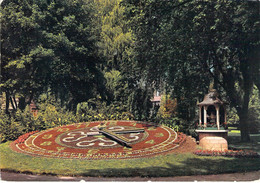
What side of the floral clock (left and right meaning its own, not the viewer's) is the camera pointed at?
front

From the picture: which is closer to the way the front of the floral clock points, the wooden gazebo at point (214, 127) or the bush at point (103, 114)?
the wooden gazebo

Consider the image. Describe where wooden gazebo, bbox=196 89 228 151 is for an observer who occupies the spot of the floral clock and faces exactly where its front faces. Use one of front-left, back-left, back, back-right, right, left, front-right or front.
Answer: left

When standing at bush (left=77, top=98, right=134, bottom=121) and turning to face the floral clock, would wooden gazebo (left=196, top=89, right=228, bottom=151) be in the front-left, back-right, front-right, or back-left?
front-left

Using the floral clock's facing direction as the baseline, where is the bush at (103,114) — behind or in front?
behind
